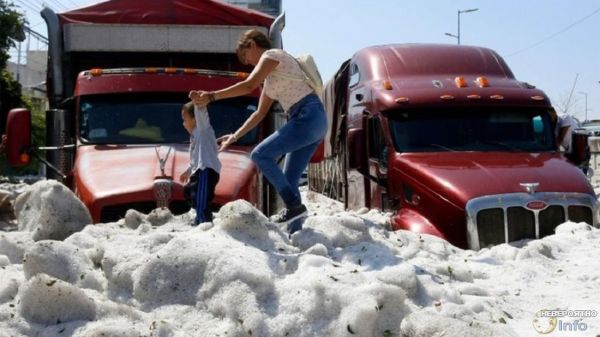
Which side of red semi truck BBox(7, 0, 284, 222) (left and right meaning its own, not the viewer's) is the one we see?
front

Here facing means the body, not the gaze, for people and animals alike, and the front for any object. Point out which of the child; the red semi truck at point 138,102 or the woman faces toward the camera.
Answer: the red semi truck

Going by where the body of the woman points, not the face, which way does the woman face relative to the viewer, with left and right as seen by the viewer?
facing to the left of the viewer

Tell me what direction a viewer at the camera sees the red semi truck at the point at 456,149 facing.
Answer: facing the viewer and to the right of the viewer

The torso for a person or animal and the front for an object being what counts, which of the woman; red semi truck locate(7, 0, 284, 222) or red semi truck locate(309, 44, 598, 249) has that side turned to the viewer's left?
the woman

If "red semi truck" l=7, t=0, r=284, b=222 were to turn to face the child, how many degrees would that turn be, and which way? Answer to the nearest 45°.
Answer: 0° — it already faces them

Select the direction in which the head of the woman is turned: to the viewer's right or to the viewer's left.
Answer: to the viewer's left
